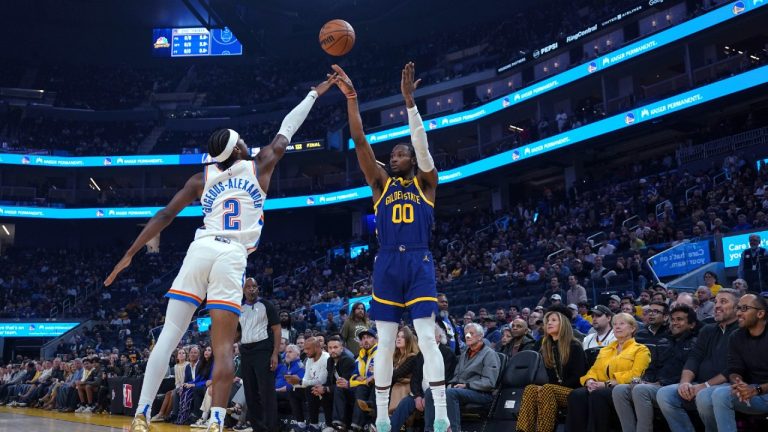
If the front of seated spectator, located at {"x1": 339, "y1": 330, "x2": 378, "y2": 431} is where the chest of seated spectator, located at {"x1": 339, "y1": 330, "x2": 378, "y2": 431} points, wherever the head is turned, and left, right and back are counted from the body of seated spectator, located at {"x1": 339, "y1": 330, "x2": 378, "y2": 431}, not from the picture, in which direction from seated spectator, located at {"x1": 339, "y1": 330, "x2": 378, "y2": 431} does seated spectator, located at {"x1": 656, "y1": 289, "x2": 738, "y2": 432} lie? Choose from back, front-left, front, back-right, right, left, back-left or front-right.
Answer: left

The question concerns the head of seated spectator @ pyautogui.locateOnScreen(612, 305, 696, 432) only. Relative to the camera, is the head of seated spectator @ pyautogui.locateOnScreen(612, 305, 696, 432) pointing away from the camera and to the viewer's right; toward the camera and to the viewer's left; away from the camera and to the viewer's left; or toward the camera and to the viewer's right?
toward the camera and to the viewer's left

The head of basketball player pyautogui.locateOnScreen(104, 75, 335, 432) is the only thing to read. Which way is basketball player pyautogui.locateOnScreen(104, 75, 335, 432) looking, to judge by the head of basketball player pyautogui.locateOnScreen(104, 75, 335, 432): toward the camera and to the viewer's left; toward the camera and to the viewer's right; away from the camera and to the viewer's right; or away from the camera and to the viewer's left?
away from the camera and to the viewer's right

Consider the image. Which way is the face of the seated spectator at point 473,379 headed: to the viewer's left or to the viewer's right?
to the viewer's left

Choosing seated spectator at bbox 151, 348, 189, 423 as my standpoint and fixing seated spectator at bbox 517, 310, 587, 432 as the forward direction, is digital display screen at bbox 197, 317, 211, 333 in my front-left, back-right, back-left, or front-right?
back-left

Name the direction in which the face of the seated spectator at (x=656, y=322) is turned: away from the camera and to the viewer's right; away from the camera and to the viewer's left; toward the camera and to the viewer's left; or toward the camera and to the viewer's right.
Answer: toward the camera and to the viewer's left

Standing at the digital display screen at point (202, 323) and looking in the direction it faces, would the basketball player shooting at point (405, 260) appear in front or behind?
in front

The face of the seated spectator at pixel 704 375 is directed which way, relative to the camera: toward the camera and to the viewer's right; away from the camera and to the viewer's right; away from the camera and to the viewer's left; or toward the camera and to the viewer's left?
toward the camera and to the viewer's left

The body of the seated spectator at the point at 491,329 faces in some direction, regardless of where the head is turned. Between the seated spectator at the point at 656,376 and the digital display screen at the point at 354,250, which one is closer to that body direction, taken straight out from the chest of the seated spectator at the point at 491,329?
the seated spectator

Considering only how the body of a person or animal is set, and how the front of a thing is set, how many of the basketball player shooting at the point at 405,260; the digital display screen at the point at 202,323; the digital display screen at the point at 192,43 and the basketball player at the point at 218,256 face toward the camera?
3

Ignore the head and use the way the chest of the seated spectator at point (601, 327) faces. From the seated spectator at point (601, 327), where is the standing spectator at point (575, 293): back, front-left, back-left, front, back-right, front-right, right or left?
back-right

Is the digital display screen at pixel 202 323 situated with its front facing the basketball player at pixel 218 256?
yes
